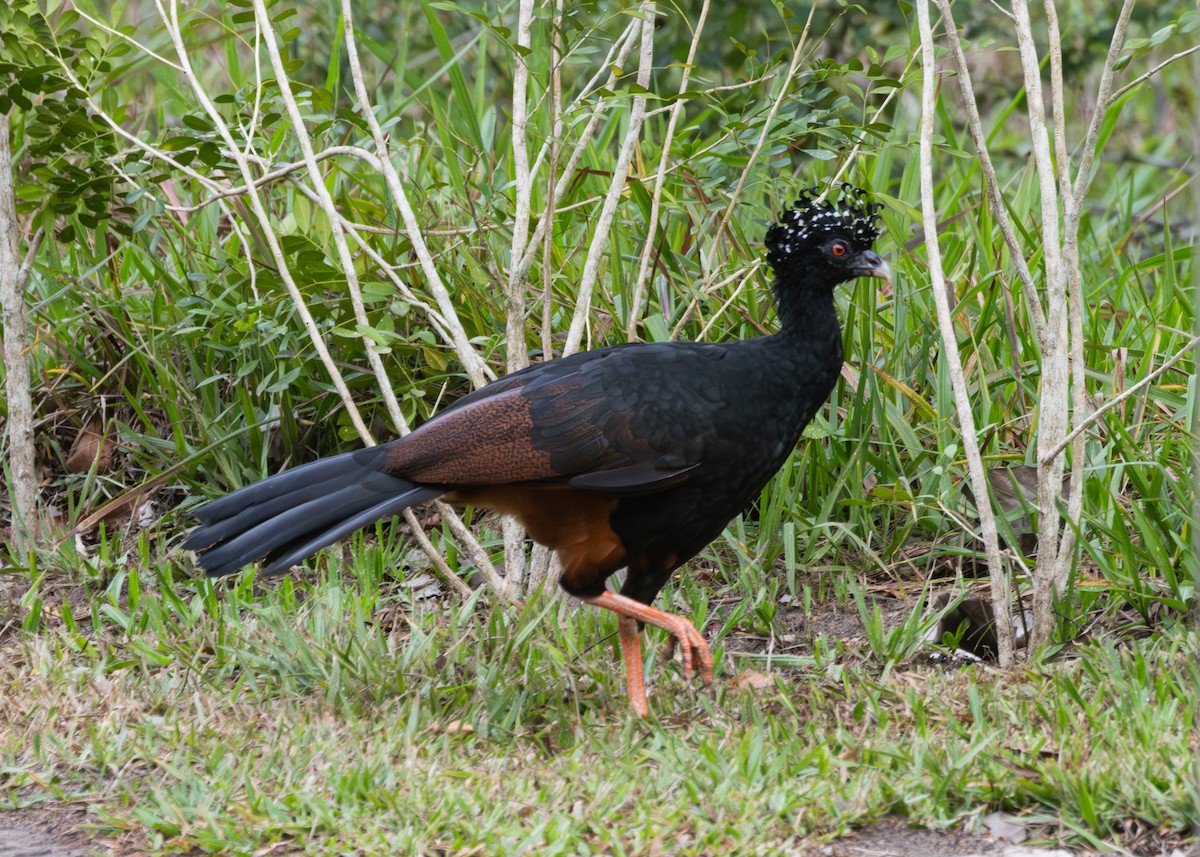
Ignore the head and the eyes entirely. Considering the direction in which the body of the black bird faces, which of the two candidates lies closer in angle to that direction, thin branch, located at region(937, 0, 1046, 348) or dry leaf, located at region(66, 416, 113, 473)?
the thin branch

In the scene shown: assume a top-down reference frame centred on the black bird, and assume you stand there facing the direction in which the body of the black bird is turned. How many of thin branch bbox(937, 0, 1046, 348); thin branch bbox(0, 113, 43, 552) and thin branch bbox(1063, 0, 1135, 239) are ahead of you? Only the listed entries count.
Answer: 2

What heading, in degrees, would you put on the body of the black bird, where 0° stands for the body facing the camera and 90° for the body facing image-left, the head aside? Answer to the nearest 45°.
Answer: approximately 270°

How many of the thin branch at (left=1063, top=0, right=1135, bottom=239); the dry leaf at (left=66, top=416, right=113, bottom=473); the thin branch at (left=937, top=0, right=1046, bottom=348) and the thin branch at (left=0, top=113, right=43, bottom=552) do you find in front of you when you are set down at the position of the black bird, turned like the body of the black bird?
2

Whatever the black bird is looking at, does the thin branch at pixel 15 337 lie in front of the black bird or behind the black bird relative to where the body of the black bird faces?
behind

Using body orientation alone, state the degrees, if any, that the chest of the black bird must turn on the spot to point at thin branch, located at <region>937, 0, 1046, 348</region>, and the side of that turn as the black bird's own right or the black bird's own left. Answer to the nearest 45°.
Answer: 0° — it already faces it

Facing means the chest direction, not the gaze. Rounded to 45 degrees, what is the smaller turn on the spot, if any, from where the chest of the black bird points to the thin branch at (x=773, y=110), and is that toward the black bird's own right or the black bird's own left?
approximately 45° to the black bird's own left
